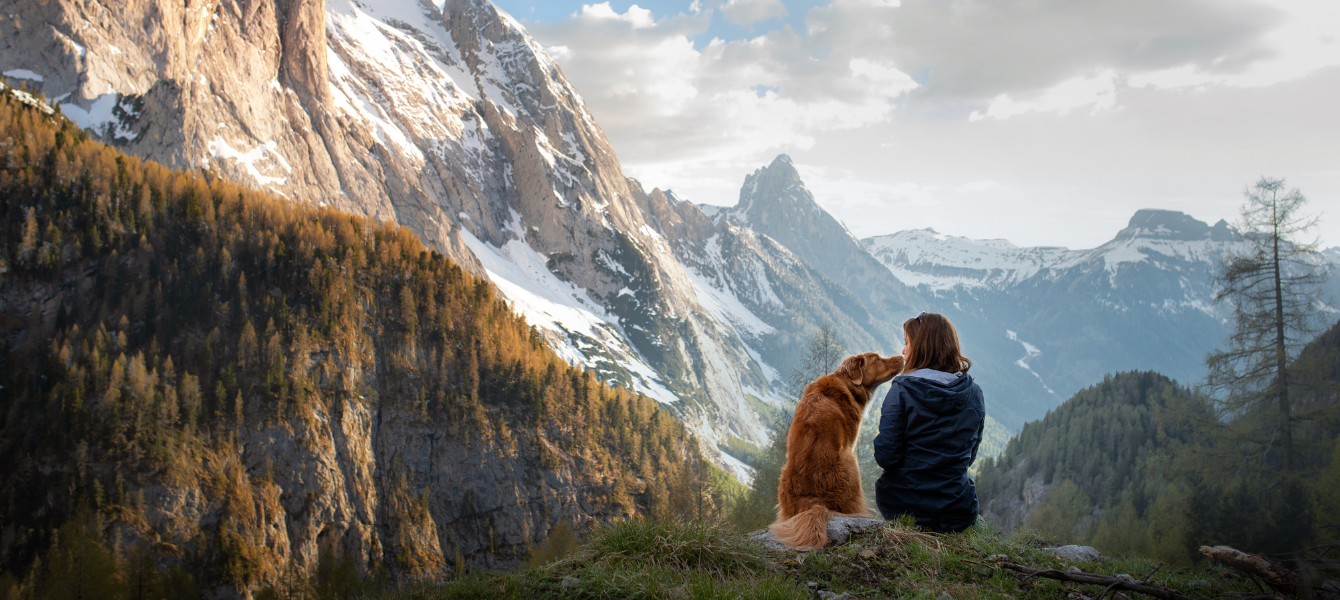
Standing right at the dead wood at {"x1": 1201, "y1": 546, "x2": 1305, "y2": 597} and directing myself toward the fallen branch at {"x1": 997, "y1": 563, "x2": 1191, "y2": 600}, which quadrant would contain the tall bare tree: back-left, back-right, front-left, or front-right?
back-right

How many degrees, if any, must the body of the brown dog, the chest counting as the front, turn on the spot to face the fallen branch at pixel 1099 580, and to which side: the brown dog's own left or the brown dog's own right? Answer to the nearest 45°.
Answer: approximately 90° to the brown dog's own right

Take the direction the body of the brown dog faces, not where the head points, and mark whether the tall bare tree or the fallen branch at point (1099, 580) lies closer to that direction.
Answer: the tall bare tree

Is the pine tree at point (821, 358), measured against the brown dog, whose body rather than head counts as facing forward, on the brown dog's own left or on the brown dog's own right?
on the brown dog's own left

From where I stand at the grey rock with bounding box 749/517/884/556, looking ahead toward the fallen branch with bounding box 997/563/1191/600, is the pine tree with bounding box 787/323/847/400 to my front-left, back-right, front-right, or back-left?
back-left

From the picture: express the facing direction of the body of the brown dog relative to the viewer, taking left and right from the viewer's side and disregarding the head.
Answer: facing away from the viewer and to the right of the viewer
